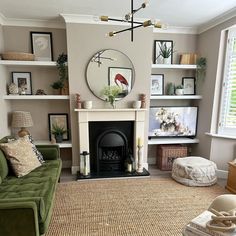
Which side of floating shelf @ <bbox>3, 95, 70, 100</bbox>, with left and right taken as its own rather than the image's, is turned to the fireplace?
left

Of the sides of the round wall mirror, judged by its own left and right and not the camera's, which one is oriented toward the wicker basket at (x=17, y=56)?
right

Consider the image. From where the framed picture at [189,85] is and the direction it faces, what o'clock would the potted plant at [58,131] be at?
The potted plant is roughly at 2 o'clock from the framed picture.

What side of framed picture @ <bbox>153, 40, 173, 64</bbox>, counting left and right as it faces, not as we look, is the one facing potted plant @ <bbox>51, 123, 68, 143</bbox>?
right

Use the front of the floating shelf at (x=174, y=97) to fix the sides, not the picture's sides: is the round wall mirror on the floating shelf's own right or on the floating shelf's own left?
on the floating shelf's own right

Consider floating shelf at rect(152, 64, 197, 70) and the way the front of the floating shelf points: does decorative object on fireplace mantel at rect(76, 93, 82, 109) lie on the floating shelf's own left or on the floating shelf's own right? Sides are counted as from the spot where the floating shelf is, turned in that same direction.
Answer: on the floating shelf's own right

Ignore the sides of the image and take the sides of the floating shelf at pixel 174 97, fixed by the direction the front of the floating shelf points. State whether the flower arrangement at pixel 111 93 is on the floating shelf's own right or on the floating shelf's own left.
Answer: on the floating shelf's own right

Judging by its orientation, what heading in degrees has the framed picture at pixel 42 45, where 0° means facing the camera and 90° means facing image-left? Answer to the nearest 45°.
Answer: approximately 0°
